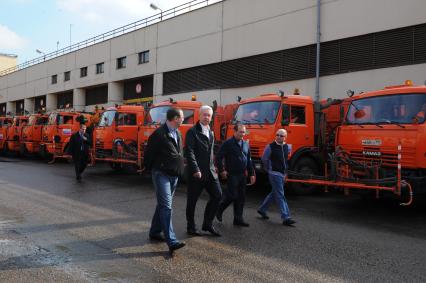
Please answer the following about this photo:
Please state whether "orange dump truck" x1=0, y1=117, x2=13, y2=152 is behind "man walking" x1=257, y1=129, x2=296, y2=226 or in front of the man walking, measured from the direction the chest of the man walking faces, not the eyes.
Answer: behind

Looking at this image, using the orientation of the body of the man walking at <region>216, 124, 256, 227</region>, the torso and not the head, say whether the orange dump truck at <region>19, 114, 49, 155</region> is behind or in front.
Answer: behind

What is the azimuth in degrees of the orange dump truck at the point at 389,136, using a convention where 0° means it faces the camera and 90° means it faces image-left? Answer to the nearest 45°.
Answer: approximately 45°

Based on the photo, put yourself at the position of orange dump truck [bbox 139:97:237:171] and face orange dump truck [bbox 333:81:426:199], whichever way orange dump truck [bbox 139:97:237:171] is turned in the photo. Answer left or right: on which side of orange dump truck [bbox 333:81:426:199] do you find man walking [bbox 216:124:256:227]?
right

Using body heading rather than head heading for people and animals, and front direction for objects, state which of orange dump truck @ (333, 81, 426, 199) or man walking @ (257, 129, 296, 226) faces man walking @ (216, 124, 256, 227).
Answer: the orange dump truck

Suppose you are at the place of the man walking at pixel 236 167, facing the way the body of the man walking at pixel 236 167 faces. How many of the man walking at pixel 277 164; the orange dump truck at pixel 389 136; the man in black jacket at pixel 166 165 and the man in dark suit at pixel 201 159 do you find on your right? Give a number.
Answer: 2

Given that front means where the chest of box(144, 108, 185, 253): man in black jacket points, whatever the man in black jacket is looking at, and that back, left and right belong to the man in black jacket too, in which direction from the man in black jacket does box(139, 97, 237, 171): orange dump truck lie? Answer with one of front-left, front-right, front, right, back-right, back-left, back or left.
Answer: back-left

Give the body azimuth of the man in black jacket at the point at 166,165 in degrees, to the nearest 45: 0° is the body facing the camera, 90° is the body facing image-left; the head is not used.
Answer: approximately 315°

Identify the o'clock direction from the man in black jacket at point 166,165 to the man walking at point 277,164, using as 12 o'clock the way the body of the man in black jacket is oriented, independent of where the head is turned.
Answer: The man walking is roughly at 9 o'clock from the man in black jacket.

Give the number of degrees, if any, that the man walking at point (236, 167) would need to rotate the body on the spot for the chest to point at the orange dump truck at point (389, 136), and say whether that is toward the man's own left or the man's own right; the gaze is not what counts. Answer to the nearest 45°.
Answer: approximately 90° to the man's own left
